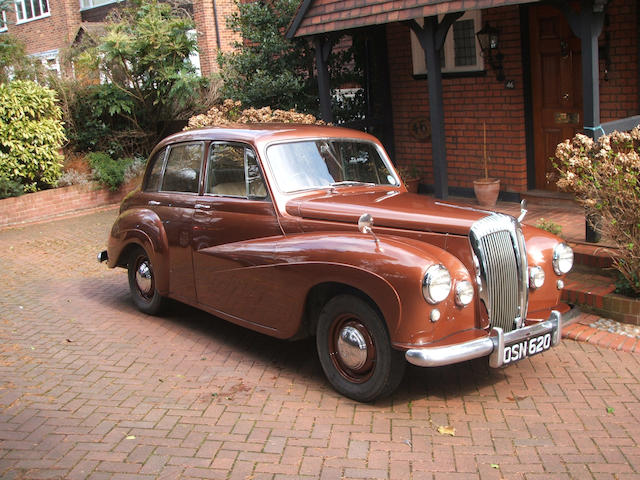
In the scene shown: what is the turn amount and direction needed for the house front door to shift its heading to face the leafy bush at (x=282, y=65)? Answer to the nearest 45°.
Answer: approximately 90° to its right

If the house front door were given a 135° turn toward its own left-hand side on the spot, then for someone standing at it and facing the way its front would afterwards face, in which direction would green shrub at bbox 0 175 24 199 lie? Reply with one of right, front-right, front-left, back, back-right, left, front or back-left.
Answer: back-left

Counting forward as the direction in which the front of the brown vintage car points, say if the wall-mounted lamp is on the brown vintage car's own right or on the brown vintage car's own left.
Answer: on the brown vintage car's own left

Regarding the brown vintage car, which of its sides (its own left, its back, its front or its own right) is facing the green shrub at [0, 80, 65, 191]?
back

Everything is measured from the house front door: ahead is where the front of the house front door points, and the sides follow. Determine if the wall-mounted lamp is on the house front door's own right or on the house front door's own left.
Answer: on the house front door's own right

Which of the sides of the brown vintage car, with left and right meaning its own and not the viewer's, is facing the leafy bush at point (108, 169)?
back

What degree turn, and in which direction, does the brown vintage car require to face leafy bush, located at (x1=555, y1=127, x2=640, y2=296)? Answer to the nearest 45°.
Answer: approximately 90° to its left

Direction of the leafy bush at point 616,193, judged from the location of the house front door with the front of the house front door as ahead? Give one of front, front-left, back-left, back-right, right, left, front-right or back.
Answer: front

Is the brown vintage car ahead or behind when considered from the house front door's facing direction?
ahead

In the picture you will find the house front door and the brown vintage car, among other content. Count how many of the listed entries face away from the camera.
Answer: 0

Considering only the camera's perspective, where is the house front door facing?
facing the viewer
